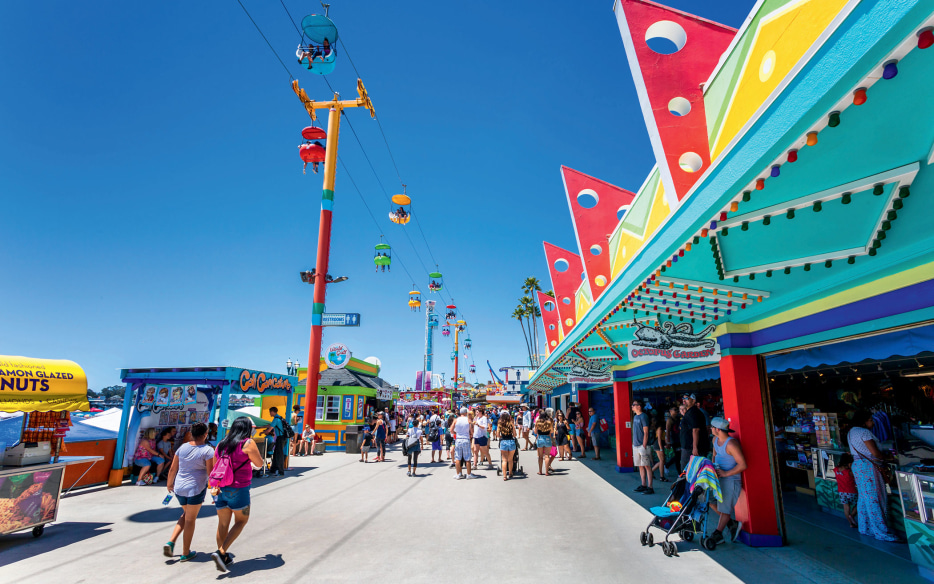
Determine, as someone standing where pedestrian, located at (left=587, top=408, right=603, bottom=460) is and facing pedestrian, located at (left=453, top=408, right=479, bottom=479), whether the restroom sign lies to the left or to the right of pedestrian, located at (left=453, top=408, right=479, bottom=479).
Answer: right

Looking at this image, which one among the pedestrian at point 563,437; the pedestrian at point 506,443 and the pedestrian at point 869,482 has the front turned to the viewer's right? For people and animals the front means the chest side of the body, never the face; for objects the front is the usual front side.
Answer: the pedestrian at point 869,482

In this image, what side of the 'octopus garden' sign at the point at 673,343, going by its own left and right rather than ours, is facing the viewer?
front

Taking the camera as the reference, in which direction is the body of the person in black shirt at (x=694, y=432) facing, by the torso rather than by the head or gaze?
to the viewer's left

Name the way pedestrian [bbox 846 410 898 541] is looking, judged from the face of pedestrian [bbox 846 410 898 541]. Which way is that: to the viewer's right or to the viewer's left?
to the viewer's right

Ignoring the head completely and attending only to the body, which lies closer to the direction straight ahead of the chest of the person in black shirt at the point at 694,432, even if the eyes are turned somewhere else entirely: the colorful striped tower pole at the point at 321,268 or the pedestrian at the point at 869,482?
the colorful striped tower pole

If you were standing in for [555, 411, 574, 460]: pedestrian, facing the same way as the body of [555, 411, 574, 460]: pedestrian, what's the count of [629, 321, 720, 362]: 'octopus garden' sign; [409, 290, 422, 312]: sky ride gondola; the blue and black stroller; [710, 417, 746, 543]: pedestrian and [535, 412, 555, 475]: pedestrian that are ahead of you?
4

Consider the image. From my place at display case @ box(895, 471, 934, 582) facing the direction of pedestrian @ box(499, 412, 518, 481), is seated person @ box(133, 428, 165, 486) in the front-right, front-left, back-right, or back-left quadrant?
front-left

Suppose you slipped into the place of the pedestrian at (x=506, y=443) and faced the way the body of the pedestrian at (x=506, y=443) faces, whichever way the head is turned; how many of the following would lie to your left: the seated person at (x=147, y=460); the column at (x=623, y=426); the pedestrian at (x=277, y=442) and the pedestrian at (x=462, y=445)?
3

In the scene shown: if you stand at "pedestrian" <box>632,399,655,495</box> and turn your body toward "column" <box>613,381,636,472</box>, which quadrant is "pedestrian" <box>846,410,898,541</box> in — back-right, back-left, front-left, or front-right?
back-right

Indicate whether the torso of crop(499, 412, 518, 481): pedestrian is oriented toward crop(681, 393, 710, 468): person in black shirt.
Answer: no

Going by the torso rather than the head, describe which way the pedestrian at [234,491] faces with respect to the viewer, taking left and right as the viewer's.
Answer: facing away from the viewer and to the right of the viewer

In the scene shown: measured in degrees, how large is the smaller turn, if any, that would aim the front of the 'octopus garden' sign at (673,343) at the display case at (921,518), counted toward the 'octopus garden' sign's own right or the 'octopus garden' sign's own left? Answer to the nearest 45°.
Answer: approximately 90° to the 'octopus garden' sign's own left

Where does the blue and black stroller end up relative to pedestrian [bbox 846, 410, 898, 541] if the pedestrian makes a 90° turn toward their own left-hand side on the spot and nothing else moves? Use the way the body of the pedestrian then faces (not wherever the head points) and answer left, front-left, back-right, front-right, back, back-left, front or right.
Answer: back-left
